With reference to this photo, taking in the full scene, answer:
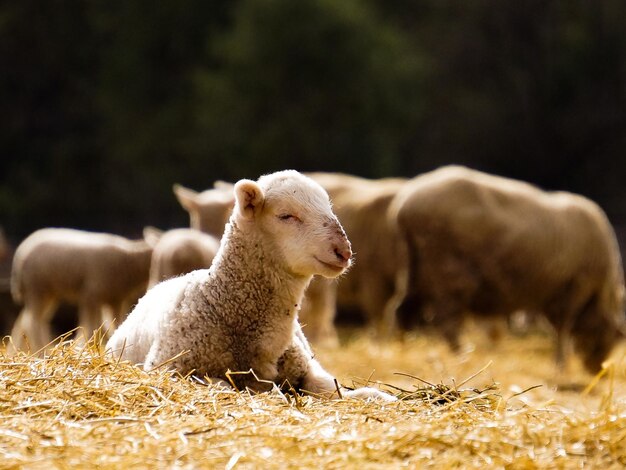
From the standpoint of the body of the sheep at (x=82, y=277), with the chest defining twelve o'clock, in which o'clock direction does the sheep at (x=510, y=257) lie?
the sheep at (x=510, y=257) is roughly at 12 o'clock from the sheep at (x=82, y=277).

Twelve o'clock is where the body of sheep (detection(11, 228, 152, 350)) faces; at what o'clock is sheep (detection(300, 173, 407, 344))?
sheep (detection(300, 173, 407, 344)) is roughly at 11 o'clock from sheep (detection(11, 228, 152, 350)).

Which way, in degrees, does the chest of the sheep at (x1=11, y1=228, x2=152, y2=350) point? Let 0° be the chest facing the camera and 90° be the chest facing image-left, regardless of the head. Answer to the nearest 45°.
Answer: approximately 270°

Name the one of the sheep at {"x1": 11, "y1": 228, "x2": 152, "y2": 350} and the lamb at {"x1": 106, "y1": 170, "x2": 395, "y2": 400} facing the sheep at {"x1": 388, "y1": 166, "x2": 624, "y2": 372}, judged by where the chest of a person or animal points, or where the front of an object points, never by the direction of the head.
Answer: the sheep at {"x1": 11, "y1": 228, "x2": 152, "y2": 350}

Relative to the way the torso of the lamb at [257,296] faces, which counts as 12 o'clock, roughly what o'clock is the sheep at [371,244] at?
The sheep is roughly at 8 o'clock from the lamb.

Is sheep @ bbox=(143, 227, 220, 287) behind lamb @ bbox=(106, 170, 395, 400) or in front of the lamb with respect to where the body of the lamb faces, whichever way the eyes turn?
behind
